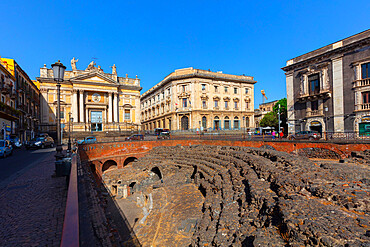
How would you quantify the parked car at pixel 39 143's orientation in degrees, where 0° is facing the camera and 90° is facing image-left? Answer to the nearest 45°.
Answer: approximately 45°

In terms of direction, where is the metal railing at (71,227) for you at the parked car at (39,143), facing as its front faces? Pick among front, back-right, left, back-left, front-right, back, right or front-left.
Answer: front-left

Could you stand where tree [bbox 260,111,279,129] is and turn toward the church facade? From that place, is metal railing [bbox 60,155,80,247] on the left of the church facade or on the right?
left
